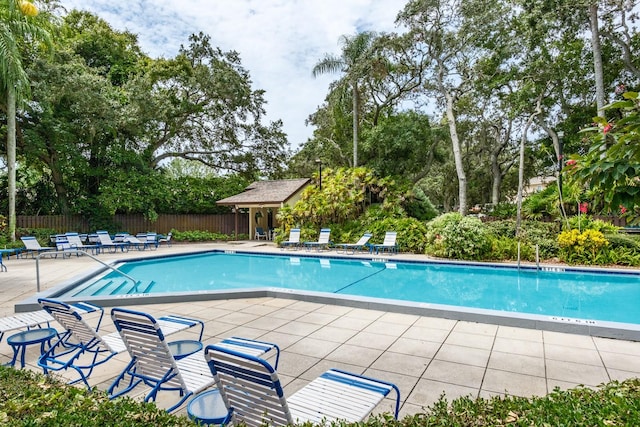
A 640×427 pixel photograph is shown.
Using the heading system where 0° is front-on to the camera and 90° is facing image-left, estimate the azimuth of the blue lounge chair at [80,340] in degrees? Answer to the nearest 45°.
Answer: approximately 225°

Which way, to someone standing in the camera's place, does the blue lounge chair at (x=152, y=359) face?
facing away from the viewer and to the right of the viewer

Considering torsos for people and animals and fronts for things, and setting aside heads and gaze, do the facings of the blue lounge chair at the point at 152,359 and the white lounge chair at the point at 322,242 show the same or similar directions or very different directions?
very different directions

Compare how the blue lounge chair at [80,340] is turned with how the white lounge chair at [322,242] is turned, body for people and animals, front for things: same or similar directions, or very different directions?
very different directions

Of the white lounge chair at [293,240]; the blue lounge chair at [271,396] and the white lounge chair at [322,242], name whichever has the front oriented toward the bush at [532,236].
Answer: the blue lounge chair

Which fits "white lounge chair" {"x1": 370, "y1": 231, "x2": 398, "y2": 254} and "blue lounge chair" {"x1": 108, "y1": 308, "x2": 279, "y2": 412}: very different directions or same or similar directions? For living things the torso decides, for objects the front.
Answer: very different directions

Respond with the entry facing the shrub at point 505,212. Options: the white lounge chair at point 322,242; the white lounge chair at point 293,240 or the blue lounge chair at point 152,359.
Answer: the blue lounge chair

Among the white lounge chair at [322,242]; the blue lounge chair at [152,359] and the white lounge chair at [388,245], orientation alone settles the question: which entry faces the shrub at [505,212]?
the blue lounge chair

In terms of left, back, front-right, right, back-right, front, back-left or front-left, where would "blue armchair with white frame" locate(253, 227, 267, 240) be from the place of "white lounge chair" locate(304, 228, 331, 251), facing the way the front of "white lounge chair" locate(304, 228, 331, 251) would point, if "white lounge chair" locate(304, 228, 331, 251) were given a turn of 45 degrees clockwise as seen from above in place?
front-right

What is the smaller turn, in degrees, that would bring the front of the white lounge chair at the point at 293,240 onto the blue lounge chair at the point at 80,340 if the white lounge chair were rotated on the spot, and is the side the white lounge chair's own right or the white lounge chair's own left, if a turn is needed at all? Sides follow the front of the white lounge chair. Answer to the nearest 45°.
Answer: approximately 45° to the white lounge chair's own left

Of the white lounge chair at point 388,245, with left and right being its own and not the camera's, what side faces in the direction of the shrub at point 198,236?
right

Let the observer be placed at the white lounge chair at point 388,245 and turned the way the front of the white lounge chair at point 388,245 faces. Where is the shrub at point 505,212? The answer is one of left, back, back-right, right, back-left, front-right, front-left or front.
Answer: back
